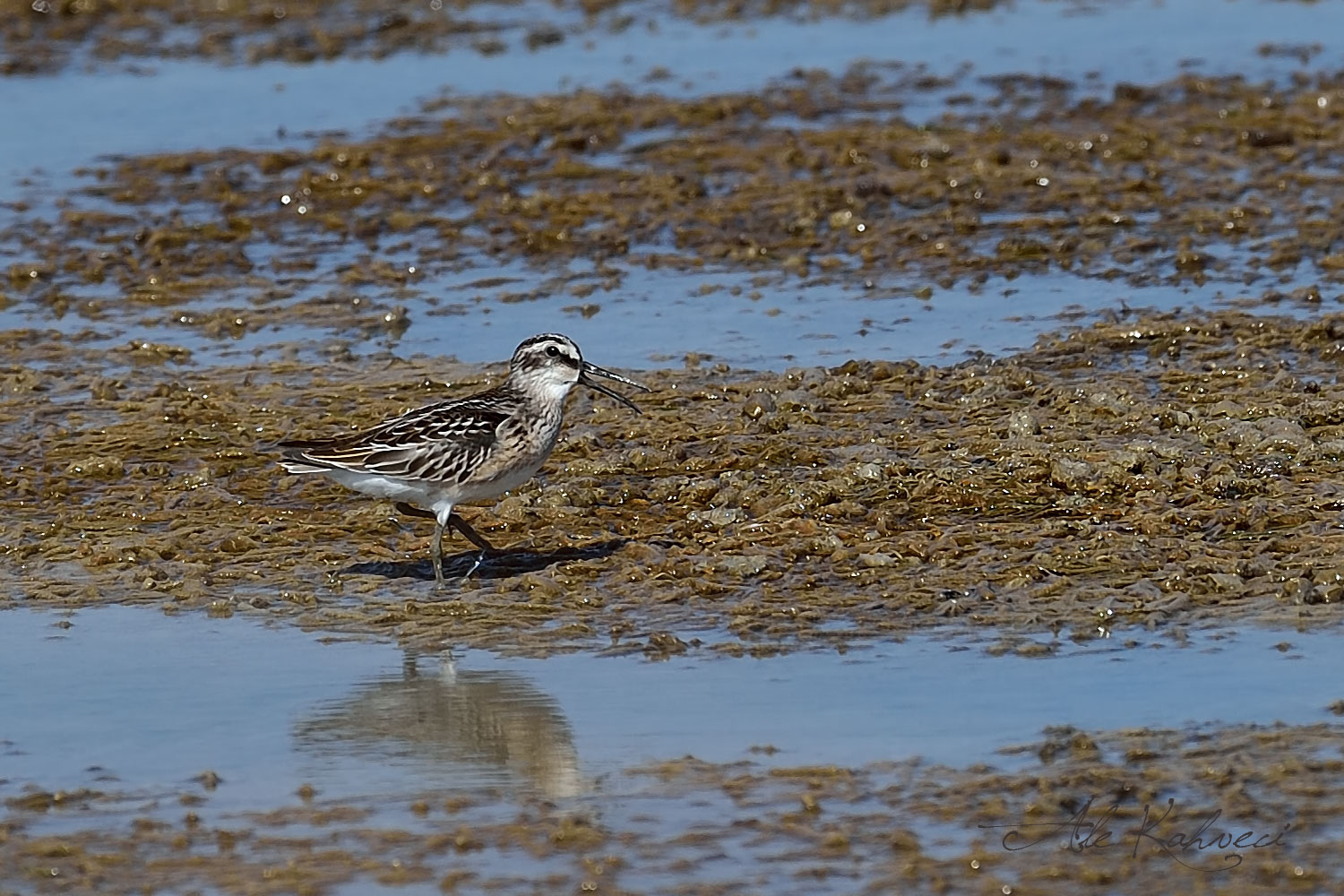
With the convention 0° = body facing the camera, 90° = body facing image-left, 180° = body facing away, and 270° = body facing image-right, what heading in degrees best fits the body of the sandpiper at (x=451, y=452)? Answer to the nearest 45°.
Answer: approximately 270°
